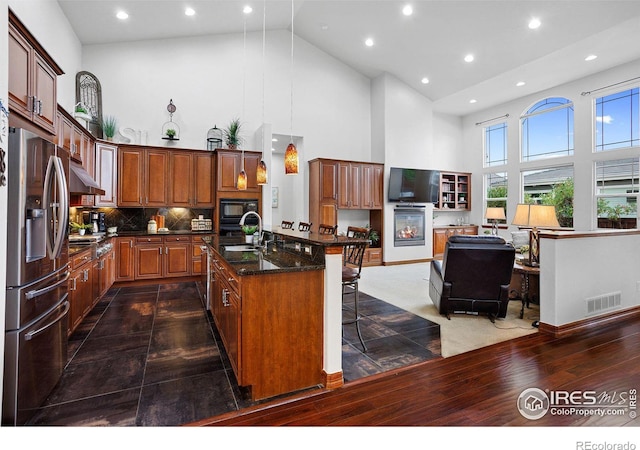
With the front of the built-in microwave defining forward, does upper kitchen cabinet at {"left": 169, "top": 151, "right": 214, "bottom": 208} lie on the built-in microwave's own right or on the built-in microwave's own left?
on the built-in microwave's own right

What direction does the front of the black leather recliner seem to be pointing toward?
away from the camera

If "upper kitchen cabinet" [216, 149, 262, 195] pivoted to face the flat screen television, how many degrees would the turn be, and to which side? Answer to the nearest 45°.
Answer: approximately 90° to its left

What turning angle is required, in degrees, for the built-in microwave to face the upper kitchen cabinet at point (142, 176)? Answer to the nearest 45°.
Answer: approximately 90° to its right

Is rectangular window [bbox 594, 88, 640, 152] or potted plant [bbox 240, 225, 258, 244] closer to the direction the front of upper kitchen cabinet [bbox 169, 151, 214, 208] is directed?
the potted plant

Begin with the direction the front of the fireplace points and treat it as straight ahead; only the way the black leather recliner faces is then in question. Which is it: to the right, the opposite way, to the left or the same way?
the opposite way

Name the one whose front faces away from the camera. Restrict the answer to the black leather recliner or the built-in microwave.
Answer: the black leather recliner

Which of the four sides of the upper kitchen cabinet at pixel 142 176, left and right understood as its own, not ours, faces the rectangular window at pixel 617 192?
left

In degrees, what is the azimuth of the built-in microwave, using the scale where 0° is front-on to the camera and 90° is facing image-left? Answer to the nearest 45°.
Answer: approximately 0°
